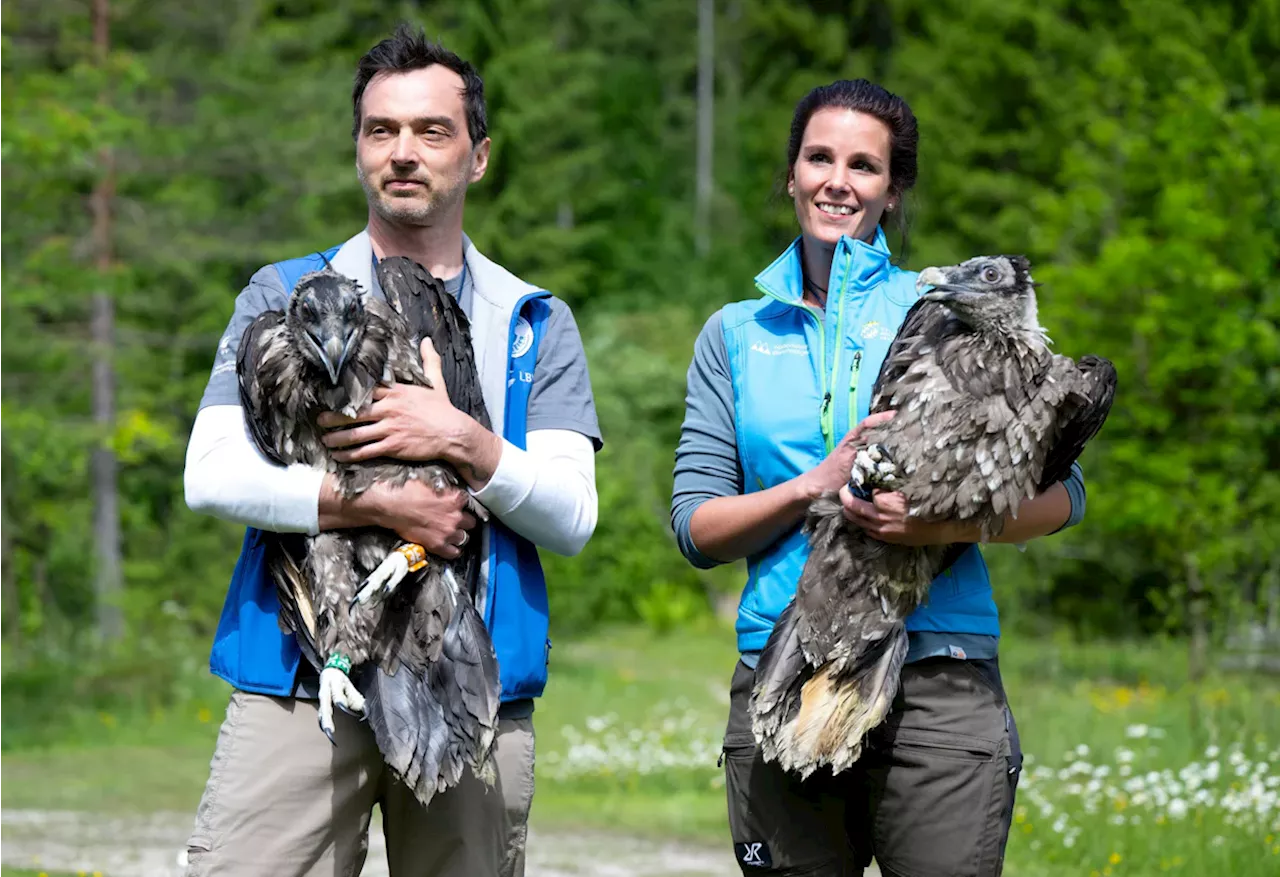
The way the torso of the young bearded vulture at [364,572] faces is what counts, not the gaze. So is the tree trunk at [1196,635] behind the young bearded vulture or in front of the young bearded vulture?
behind

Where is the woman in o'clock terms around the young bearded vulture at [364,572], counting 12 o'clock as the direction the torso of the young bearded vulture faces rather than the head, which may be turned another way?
The woman is roughly at 9 o'clock from the young bearded vulture.

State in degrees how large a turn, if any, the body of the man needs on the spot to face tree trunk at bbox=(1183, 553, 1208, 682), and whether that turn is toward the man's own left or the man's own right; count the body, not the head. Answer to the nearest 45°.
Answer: approximately 135° to the man's own left

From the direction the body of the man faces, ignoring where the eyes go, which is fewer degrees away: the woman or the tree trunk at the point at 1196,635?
the woman

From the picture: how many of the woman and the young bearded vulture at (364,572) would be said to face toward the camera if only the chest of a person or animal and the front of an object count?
2

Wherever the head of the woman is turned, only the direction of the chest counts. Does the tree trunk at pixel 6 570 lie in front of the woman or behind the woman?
behind

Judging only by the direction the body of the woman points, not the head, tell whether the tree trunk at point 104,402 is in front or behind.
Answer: behind

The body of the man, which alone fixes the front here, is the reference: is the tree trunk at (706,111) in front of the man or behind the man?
behind

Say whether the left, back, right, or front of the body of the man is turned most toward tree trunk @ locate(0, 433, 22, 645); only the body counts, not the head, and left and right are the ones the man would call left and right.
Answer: back

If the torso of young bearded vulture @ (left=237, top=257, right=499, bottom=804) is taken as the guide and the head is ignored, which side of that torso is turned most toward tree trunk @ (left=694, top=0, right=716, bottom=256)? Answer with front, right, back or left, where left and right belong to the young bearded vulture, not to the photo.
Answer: back

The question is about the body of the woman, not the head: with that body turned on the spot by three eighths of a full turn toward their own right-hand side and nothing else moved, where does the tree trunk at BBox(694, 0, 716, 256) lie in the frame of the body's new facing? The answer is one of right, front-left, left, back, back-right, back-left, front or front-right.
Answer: front-right

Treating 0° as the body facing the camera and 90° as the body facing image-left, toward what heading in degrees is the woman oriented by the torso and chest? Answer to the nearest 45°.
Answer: approximately 0°
